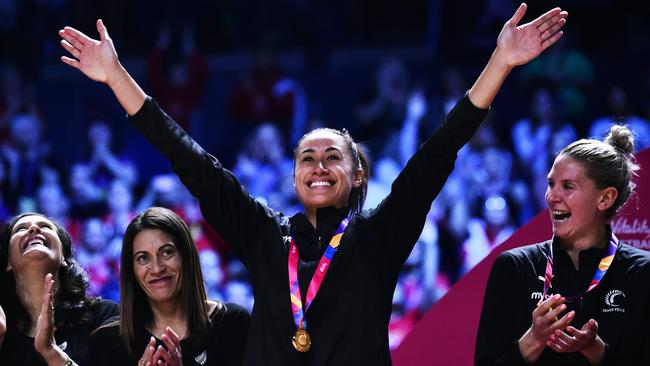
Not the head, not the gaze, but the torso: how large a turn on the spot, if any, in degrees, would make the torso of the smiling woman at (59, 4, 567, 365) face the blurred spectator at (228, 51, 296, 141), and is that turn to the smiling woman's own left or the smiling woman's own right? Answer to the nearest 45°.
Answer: approximately 180°

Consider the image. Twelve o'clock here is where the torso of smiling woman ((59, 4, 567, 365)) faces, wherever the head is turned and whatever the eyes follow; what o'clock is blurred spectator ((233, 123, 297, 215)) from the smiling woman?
The blurred spectator is roughly at 6 o'clock from the smiling woman.

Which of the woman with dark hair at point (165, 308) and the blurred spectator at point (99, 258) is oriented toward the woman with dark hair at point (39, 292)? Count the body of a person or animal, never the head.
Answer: the blurred spectator

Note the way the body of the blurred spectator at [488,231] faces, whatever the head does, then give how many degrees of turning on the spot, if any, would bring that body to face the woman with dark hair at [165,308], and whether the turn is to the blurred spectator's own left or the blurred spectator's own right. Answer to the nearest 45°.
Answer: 0° — they already face them

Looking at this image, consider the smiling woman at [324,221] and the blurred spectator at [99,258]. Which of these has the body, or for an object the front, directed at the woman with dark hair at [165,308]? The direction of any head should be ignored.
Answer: the blurred spectator

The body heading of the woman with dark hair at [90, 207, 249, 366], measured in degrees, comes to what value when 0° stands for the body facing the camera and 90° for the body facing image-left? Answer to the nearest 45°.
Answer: approximately 0°

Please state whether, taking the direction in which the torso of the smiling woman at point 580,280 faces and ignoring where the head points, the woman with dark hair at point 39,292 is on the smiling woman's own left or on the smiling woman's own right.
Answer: on the smiling woman's own right
